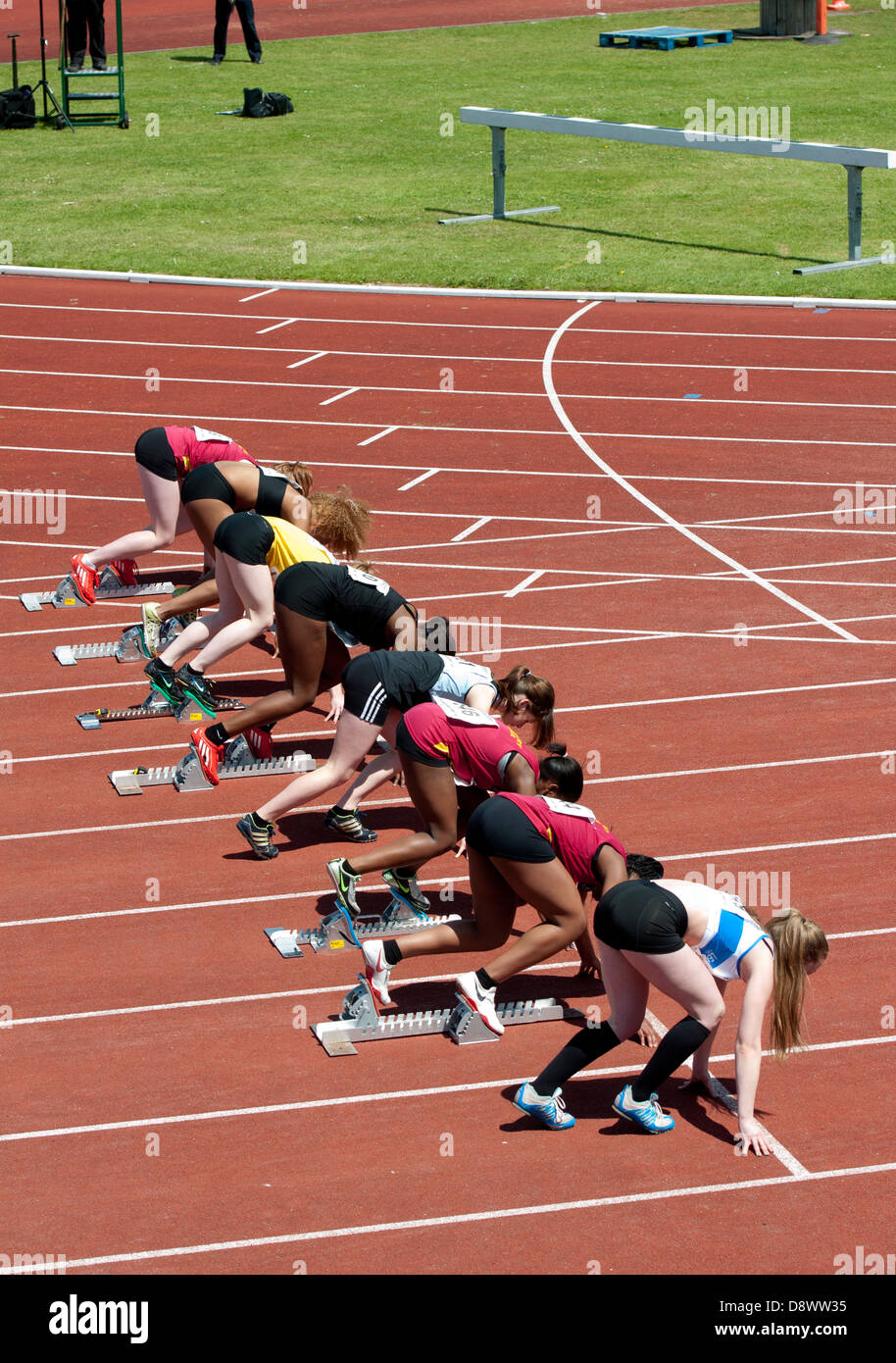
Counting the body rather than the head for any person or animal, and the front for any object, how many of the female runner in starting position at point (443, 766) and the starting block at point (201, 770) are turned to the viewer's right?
2

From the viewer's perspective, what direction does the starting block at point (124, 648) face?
to the viewer's right

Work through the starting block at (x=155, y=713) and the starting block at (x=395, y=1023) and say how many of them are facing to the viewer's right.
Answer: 2

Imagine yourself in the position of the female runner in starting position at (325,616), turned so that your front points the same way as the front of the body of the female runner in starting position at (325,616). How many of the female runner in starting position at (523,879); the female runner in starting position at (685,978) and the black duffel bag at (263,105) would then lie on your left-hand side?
1

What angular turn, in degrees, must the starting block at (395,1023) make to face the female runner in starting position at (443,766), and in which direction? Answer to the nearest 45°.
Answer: approximately 90° to its left

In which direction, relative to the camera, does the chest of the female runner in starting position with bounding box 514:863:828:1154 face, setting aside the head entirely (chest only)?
to the viewer's right

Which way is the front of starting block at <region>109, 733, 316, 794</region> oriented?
to the viewer's right

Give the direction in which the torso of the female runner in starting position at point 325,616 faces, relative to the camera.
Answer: to the viewer's right

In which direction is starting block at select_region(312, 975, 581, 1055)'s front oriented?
to the viewer's right

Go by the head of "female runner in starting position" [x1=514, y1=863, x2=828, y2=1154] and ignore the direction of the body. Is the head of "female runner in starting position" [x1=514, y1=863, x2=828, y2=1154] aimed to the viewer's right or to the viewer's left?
to the viewer's right

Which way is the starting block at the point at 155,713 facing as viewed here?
to the viewer's right
